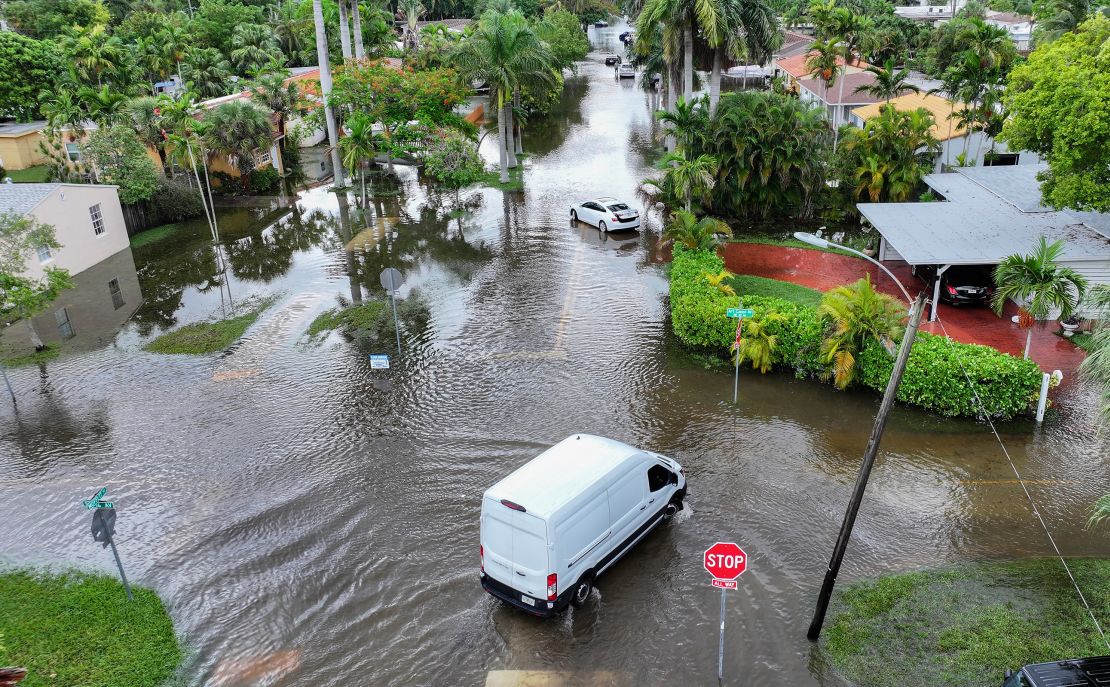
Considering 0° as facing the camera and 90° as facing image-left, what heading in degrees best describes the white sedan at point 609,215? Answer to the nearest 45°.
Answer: approximately 135°

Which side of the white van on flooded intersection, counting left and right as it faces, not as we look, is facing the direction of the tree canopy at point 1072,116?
front

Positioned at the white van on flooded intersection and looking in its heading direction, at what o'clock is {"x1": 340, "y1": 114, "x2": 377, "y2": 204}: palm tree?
The palm tree is roughly at 10 o'clock from the white van on flooded intersection.

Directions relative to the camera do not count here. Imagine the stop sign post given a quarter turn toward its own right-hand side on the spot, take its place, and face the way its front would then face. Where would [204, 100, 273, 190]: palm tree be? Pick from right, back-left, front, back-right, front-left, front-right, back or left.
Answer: front-right

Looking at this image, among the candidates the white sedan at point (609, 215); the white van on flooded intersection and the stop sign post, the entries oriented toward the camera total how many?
1

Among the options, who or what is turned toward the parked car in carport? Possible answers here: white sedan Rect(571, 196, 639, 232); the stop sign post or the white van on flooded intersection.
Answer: the white van on flooded intersection

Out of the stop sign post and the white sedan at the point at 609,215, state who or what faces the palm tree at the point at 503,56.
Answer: the white sedan

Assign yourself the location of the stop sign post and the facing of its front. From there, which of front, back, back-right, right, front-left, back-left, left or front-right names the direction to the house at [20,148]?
back-right

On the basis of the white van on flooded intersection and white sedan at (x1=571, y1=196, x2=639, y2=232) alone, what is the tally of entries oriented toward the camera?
0

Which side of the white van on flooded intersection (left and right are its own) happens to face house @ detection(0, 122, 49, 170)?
left

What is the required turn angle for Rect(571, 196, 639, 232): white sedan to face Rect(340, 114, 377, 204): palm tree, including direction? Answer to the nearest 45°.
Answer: approximately 45° to its left

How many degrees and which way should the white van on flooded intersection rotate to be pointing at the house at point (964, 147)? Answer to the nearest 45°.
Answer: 0° — it already faces it

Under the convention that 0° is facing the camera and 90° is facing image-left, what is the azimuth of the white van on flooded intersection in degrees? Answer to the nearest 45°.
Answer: approximately 225°
